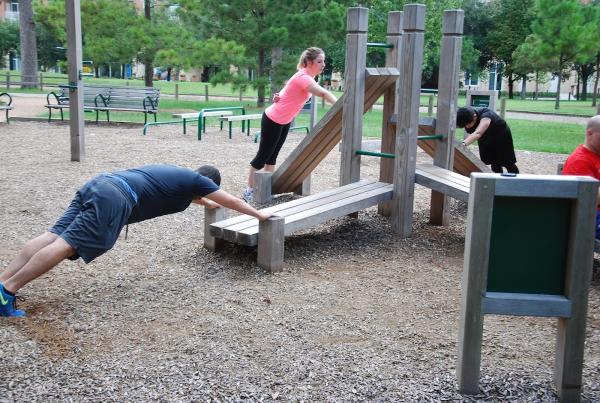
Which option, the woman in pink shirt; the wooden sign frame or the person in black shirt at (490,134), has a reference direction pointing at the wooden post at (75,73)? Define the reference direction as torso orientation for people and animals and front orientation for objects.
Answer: the person in black shirt

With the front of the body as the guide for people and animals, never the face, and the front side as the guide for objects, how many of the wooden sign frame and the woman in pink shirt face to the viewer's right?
1

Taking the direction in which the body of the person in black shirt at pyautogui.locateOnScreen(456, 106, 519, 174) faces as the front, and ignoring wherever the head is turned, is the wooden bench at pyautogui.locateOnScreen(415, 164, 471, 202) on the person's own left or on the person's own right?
on the person's own left

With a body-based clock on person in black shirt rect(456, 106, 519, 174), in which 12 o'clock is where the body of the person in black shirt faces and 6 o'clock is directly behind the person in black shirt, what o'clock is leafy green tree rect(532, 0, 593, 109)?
The leafy green tree is roughly at 3 o'clock from the person in black shirt.

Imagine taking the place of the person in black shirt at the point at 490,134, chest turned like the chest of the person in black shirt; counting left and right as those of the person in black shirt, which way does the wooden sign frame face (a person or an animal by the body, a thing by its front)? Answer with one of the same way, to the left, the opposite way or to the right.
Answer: to the left

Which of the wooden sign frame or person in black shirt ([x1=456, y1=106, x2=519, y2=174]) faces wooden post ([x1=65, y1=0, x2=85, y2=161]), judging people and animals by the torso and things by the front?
the person in black shirt

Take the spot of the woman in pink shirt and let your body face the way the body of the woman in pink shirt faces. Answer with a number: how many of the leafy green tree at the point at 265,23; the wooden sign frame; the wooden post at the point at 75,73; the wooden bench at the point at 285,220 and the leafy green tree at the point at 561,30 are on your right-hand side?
2

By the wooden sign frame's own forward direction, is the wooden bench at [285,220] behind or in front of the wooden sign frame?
behind

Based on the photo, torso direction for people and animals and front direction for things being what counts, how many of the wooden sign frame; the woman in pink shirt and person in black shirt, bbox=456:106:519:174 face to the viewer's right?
1

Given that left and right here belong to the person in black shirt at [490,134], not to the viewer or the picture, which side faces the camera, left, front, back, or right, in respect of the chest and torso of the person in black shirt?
left

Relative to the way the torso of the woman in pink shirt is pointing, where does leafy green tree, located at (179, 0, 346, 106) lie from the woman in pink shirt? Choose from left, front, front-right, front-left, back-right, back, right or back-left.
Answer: left

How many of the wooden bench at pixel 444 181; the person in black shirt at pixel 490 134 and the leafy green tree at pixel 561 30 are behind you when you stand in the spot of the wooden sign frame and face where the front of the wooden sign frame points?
3

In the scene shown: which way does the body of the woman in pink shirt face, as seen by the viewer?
to the viewer's right
